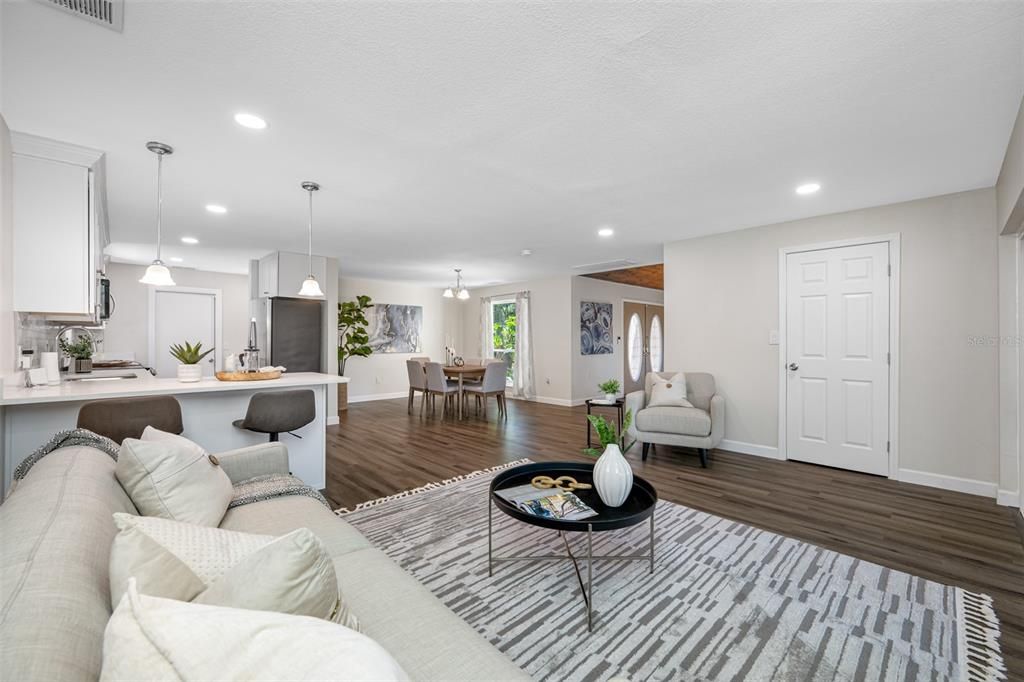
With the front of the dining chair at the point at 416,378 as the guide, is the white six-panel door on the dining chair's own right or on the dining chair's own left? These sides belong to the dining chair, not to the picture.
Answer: on the dining chair's own right

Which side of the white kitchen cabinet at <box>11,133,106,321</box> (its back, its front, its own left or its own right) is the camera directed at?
right

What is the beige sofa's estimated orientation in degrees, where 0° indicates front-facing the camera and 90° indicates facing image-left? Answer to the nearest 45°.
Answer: approximately 270°

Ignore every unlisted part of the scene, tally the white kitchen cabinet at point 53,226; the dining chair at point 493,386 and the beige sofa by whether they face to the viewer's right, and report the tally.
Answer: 2

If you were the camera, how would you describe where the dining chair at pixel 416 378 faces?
facing away from the viewer and to the right of the viewer

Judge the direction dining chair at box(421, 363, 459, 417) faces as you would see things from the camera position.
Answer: facing away from the viewer and to the right of the viewer

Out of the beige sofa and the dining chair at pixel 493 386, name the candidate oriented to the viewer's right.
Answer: the beige sofa

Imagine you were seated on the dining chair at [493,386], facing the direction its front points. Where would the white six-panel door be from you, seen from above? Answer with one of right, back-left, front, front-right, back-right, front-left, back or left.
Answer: back

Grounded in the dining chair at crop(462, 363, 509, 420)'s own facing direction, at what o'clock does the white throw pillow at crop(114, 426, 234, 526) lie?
The white throw pillow is roughly at 8 o'clock from the dining chair.

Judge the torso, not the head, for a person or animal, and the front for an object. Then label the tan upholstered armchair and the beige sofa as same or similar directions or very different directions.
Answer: very different directions

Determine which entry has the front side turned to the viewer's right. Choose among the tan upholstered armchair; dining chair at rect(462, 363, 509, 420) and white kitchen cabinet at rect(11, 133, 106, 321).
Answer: the white kitchen cabinet

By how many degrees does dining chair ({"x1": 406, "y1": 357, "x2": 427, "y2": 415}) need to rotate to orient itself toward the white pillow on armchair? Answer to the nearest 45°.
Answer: approximately 90° to its right

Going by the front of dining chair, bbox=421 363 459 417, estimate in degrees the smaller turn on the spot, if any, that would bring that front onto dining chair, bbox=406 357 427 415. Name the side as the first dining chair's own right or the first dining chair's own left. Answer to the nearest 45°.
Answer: approximately 90° to the first dining chair's own left

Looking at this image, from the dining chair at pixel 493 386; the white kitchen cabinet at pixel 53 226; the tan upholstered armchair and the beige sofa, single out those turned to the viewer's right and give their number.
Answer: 2

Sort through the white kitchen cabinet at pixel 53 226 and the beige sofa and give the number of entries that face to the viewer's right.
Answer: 2
